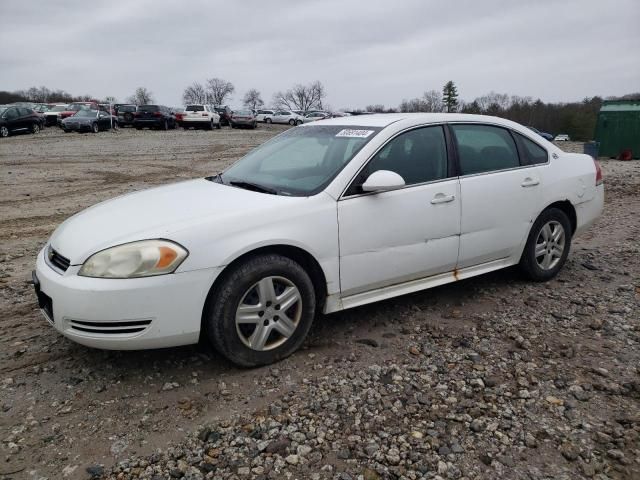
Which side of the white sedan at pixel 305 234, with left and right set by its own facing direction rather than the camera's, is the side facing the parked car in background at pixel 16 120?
right

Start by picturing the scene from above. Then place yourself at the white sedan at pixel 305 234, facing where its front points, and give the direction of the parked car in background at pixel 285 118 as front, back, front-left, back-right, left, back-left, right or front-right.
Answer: back-right

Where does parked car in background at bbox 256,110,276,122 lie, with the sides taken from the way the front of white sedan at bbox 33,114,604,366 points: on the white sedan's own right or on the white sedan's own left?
on the white sedan's own right

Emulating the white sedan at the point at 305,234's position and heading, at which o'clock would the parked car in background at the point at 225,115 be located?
The parked car in background is roughly at 4 o'clock from the white sedan.

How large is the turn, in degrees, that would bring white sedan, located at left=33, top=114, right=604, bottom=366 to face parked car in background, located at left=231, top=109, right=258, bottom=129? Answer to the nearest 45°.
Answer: approximately 135° to its right

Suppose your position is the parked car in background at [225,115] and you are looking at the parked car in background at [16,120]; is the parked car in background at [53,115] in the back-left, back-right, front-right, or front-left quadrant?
front-right

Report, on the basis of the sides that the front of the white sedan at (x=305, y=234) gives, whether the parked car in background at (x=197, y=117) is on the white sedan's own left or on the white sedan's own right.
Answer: on the white sedan's own right

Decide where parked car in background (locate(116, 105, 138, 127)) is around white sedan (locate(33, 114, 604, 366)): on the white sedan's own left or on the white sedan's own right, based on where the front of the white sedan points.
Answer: on the white sedan's own right

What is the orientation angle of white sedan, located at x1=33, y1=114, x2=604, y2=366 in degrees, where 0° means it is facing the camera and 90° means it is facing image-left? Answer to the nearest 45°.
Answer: approximately 45°

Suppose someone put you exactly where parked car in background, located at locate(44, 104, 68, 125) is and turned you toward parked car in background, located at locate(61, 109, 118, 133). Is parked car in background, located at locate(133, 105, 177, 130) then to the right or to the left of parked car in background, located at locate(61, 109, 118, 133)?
left
